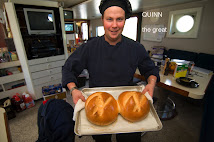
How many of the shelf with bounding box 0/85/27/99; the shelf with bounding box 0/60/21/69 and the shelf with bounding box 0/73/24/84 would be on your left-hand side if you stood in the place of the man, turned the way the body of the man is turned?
0

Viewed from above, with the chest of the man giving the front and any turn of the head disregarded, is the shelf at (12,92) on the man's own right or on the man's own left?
on the man's own right

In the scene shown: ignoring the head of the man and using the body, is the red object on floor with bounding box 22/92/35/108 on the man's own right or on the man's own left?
on the man's own right

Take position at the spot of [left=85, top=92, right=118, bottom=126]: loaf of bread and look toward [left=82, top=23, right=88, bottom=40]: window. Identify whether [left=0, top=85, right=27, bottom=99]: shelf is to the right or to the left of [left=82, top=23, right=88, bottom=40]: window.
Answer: left

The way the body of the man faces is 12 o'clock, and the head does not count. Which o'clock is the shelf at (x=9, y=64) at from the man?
The shelf is roughly at 4 o'clock from the man.

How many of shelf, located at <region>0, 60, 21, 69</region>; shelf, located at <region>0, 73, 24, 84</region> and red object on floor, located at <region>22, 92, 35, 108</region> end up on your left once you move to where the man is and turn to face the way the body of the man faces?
0

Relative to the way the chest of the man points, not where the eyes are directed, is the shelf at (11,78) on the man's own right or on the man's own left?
on the man's own right

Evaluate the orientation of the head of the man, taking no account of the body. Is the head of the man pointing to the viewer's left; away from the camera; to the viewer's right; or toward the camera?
toward the camera

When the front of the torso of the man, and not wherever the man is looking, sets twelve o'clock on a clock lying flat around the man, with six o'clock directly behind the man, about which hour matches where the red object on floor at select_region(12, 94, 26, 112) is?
The red object on floor is roughly at 4 o'clock from the man.

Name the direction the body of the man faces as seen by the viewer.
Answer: toward the camera
